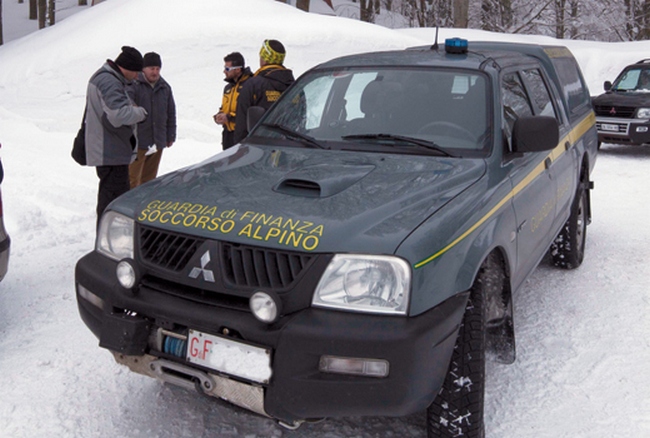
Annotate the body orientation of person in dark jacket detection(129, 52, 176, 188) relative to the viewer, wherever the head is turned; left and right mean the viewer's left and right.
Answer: facing the viewer

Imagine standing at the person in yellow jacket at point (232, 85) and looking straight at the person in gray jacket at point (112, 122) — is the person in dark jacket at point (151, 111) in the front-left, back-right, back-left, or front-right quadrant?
front-right

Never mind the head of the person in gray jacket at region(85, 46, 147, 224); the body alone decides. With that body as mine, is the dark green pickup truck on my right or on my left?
on my right

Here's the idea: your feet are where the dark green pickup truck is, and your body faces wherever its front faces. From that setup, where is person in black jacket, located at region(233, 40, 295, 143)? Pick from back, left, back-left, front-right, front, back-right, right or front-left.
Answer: back-right

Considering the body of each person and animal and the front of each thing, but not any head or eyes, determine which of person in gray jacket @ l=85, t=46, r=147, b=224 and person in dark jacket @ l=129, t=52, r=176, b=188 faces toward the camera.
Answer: the person in dark jacket

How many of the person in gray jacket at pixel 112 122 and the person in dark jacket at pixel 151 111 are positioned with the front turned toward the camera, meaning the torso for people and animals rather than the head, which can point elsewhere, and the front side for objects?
1

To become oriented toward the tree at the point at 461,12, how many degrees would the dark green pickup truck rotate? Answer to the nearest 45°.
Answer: approximately 135° to its right

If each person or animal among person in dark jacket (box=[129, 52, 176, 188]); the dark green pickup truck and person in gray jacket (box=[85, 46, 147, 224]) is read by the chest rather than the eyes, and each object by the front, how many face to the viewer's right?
1

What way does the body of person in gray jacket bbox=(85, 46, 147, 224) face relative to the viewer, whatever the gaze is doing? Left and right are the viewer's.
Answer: facing to the right of the viewer

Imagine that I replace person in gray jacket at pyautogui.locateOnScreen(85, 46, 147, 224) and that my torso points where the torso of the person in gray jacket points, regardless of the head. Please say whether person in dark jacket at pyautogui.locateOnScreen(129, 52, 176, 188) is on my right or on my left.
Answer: on my left

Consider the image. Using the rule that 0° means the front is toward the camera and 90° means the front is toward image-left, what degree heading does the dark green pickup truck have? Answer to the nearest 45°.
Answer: approximately 45°

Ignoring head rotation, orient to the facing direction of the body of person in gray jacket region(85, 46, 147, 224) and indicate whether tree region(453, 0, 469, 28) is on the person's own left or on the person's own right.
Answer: on the person's own left
